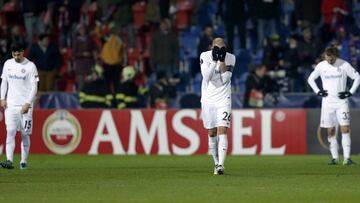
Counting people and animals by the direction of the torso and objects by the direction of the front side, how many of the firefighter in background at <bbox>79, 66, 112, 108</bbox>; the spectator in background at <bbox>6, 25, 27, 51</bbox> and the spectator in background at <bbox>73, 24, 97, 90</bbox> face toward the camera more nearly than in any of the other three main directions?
3

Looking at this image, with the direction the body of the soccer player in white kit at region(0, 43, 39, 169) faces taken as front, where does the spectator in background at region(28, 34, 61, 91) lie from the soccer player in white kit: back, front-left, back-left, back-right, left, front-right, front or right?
back

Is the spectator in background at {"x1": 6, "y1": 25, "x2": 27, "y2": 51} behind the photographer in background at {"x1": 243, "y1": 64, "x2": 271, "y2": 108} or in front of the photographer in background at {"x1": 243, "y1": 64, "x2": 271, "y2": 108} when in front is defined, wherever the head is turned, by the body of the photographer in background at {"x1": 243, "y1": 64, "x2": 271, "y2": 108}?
behind

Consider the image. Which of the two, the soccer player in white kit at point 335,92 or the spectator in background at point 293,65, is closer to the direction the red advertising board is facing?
the soccer player in white kit

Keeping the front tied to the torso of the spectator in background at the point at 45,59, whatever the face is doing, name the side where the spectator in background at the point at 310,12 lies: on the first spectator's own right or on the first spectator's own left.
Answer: on the first spectator's own left

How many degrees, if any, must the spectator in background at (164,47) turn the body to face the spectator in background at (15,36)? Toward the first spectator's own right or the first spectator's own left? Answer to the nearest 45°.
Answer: approximately 90° to the first spectator's own right

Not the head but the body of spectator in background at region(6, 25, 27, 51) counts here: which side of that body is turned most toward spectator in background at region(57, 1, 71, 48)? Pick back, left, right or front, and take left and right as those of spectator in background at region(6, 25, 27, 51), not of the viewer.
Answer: left

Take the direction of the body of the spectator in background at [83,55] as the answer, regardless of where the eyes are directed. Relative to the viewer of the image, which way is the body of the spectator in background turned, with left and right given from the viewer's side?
facing the viewer

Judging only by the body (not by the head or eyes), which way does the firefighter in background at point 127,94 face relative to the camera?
toward the camera

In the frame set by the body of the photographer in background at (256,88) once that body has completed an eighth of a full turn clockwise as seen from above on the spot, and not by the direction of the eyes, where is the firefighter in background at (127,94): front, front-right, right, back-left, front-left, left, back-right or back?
right

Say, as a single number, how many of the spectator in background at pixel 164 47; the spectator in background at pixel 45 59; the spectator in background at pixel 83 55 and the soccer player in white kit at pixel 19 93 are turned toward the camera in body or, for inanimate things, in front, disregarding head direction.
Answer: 4

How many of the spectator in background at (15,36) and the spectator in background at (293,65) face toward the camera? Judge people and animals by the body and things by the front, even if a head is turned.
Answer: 2

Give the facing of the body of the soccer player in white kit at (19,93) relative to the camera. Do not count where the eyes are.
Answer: toward the camera
